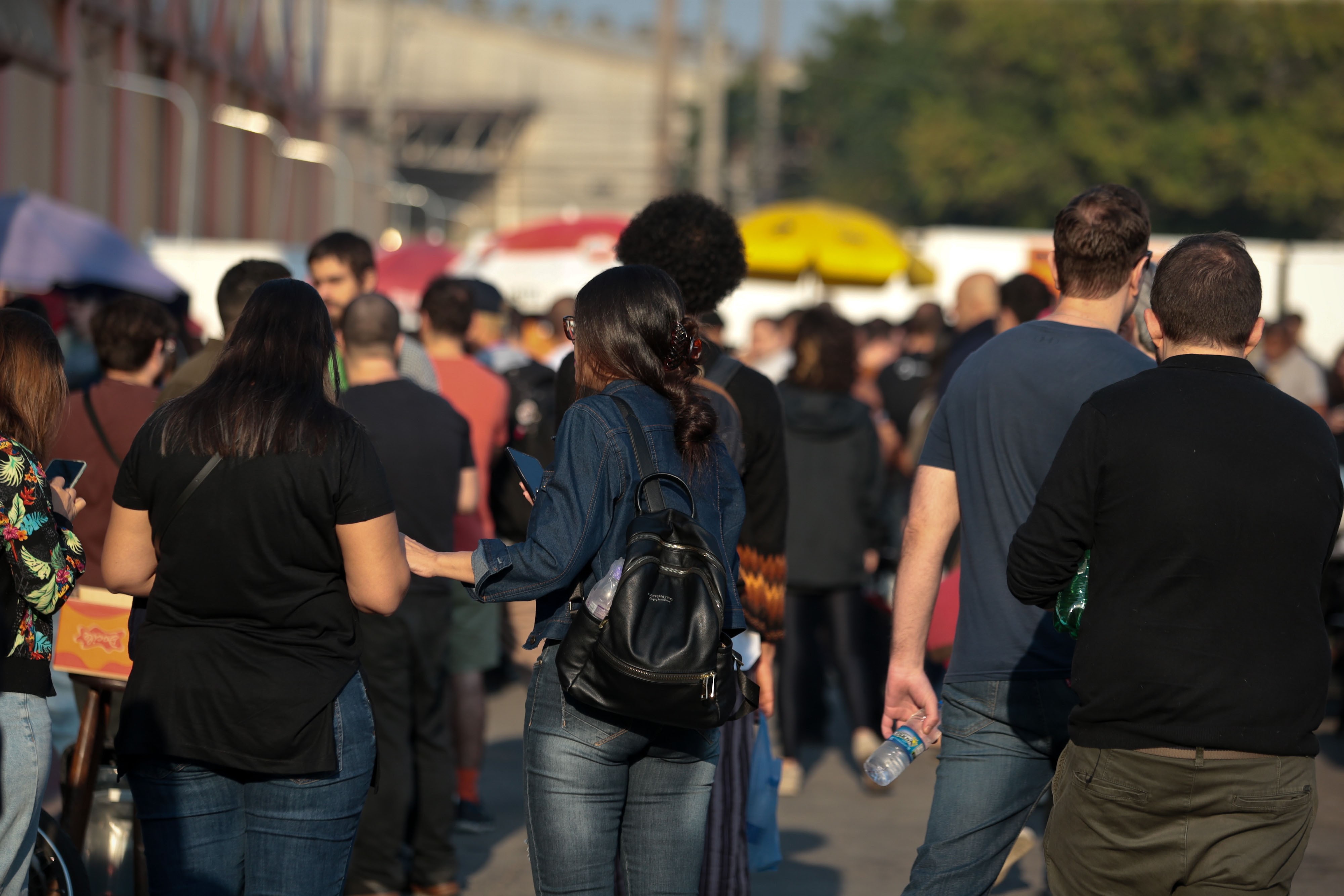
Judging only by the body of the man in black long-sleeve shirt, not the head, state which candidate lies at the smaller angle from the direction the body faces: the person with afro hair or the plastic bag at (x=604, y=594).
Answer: the person with afro hair

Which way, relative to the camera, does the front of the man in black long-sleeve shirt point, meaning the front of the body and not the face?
away from the camera

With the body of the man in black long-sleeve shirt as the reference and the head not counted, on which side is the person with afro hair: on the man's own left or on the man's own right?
on the man's own left

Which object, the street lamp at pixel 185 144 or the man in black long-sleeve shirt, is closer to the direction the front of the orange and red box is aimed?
the man in black long-sleeve shirt

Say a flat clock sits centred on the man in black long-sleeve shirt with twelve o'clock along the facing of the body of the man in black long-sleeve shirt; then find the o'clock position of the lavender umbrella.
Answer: The lavender umbrella is roughly at 10 o'clock from the man in black long-sleeve shirt.

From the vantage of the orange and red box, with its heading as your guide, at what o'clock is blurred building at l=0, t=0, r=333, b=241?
The blurred building is roughly at 6 o'clock from the orange and red box.

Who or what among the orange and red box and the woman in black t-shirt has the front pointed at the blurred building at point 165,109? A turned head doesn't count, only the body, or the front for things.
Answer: the woman in black t-shirt

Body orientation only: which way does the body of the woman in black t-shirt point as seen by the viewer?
away from the camera

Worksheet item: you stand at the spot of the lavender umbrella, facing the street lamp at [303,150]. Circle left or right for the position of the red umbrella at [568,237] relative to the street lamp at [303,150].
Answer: right

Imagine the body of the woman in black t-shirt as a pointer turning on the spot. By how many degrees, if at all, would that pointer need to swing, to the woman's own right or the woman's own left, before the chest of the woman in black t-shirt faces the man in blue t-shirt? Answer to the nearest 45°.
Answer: approximately 90° to the woman's own right

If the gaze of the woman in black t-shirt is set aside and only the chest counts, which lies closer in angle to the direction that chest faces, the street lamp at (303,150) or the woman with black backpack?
the street lamp

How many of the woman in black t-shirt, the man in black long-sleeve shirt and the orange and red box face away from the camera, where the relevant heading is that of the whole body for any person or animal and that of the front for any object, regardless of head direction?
2

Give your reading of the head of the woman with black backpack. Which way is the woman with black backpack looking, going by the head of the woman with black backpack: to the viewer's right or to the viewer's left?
to the viewer's left
